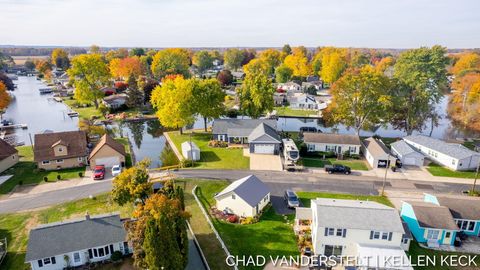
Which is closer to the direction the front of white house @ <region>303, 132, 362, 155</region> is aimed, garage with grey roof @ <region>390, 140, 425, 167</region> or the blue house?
the blue house

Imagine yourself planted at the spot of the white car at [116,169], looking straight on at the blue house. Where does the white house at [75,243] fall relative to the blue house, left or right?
right

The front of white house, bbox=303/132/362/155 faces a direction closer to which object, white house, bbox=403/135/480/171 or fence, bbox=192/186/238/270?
the fence

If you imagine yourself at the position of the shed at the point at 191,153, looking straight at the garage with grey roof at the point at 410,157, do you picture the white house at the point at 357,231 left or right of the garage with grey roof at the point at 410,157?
right
